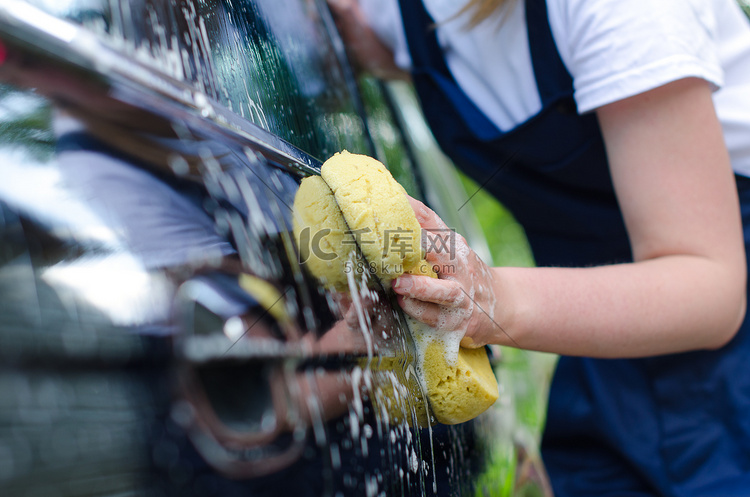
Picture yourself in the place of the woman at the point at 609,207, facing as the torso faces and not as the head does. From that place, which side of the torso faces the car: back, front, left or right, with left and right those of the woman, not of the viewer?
front

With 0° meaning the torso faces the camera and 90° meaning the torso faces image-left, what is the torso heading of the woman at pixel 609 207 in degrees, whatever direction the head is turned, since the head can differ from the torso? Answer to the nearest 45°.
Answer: approximately 45°
